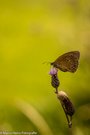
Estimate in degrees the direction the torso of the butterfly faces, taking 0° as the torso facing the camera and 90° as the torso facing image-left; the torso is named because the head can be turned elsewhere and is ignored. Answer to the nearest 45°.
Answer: approximately 90°
